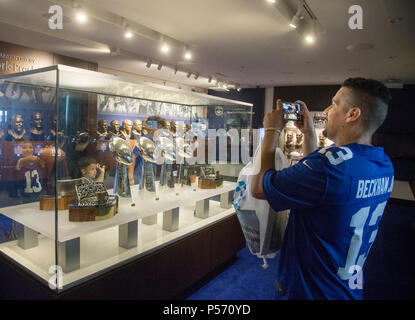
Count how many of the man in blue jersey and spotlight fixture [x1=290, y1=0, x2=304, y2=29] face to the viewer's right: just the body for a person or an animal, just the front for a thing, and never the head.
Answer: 0

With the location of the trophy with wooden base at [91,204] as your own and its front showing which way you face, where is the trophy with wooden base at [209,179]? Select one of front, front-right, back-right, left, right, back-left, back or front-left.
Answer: left

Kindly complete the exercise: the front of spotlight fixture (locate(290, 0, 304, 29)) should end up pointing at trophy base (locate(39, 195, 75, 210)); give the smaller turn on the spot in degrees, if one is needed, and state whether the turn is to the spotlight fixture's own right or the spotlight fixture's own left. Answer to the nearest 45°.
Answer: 0° — it already faces it

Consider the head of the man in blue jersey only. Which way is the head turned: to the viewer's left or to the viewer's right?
to the viewer's left

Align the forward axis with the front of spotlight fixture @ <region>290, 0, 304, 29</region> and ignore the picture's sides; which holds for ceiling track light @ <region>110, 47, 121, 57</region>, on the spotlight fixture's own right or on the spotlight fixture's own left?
on the spotlight fixture's own right

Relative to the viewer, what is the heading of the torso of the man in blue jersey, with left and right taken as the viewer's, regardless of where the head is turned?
facing away from the viewer and to the left of the viewer

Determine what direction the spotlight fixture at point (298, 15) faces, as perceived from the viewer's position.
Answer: facing the viewer and to the left of the viewer

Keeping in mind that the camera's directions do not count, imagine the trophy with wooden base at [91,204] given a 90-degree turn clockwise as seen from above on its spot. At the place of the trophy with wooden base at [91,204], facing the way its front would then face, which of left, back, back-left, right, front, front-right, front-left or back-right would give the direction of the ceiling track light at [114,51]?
back-right

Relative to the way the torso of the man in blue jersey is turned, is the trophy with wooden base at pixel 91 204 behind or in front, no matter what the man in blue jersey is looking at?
in front

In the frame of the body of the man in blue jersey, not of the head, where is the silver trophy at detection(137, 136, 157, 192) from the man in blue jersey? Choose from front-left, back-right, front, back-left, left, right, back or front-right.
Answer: front

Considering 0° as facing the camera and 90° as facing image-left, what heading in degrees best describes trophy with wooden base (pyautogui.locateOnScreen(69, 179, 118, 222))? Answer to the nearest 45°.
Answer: approximately 315°

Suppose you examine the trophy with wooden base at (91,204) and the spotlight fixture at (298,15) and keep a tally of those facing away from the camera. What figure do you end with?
0
